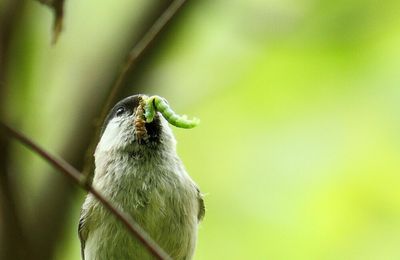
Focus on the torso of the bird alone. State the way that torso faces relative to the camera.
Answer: toward the camera
